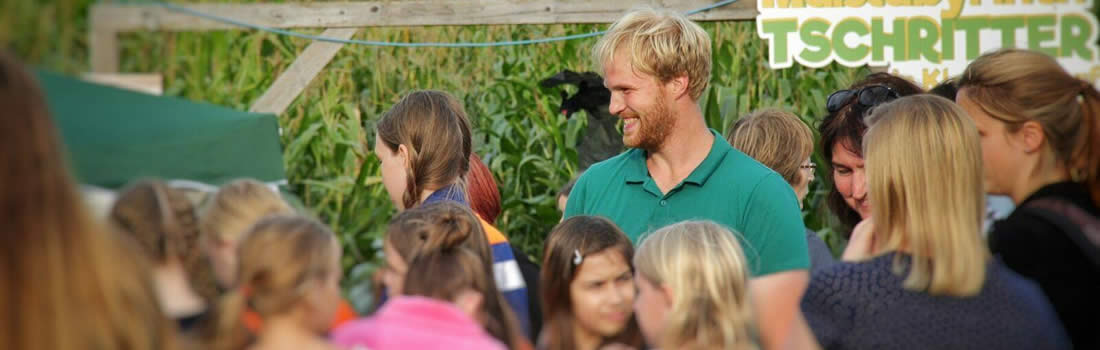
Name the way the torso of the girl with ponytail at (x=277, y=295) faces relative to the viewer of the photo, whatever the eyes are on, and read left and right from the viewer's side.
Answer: facing away from the viewer and to the right of the viewer

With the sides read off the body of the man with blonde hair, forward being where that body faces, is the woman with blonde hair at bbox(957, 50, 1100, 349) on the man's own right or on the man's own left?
on the man's own left

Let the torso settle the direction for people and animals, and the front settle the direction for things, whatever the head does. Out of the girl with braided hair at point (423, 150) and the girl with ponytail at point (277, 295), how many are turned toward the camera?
0

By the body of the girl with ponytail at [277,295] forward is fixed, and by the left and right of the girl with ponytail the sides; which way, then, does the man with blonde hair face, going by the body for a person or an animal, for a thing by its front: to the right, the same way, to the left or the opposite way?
the opposite way

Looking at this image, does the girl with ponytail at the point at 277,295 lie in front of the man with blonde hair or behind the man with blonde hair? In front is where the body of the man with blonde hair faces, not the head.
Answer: in front

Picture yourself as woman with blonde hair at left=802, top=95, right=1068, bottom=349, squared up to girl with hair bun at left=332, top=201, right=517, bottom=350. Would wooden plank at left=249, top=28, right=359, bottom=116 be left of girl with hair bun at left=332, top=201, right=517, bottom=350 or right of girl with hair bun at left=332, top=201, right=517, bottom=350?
right

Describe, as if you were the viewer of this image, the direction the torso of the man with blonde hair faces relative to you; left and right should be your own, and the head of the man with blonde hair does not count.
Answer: facing the viewer and to the left of the viewer

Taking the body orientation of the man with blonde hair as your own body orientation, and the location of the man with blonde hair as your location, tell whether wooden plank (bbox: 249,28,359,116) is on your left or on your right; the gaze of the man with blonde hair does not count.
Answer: on your right

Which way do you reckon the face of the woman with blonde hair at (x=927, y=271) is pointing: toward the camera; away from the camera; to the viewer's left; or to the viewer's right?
away from the camera

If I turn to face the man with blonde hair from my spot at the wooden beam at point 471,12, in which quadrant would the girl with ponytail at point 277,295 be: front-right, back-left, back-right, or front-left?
front-right

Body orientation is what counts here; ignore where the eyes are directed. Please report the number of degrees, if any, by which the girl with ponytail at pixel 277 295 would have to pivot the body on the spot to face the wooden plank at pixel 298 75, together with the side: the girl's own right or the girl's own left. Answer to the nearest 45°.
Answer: approximately 45° to the girl's own left
